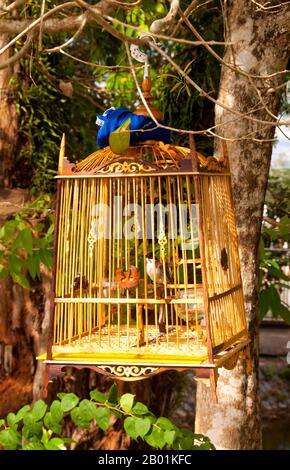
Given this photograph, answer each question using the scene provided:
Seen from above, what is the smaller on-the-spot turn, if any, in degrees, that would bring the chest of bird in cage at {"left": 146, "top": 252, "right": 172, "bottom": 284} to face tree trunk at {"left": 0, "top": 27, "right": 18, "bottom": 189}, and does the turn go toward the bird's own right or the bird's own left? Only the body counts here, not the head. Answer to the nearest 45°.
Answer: approximately 45° to the bird's own right
